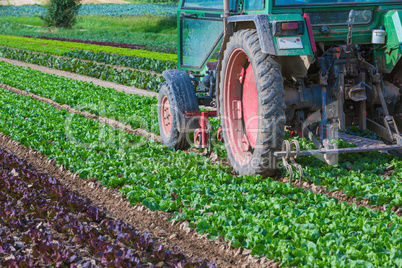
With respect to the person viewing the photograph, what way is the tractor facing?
facing away from the viewer and to the left of the viewer

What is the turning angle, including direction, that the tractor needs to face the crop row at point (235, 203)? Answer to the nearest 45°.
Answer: approximately 90° to its left
